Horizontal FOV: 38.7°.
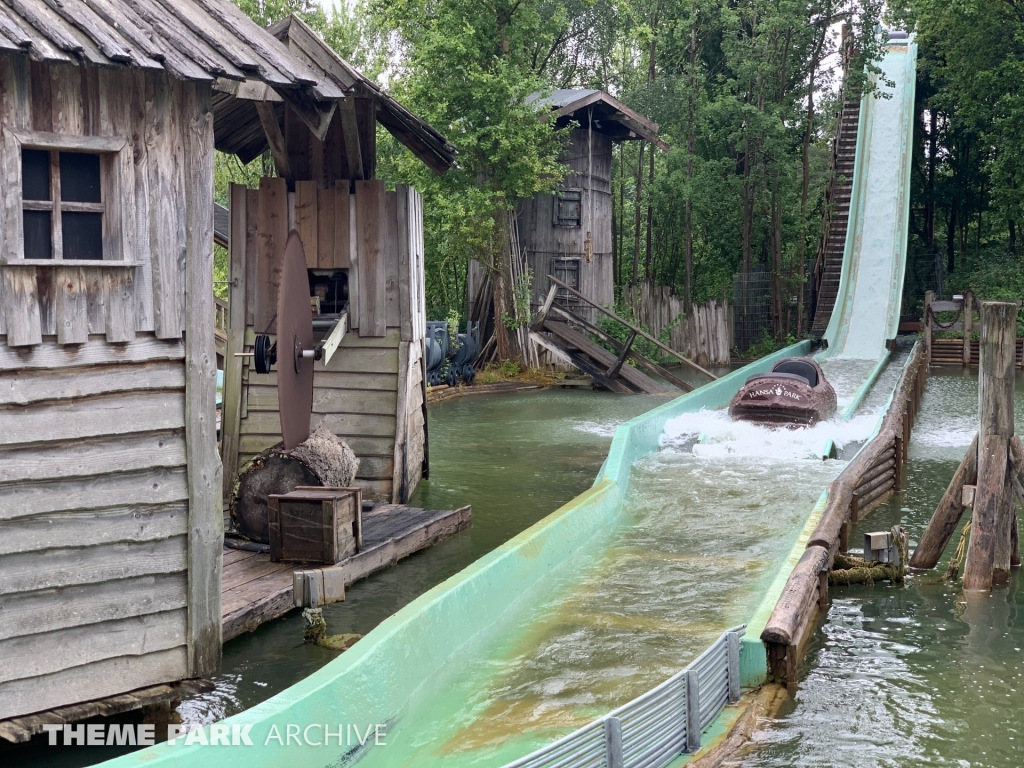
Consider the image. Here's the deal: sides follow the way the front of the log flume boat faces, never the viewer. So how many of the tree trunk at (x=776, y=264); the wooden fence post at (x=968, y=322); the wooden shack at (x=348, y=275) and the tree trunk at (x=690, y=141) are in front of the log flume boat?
1

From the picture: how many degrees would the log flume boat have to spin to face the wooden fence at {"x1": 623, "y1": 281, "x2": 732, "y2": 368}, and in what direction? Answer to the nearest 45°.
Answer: approximately 135° to its right

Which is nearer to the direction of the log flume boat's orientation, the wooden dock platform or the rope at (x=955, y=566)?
the wooden dock platform

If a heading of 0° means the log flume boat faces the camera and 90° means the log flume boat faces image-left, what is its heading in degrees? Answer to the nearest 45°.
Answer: approximately 45°

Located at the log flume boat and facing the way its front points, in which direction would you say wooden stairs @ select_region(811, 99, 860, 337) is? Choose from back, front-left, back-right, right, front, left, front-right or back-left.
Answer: back-right

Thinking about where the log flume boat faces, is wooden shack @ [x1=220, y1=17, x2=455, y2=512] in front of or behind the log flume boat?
in front

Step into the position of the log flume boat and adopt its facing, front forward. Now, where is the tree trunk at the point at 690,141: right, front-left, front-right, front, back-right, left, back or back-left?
back-right

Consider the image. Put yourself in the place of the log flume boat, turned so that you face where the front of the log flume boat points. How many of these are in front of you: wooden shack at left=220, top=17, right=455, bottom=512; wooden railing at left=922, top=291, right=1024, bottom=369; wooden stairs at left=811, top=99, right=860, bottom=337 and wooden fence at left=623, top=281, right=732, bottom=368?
1

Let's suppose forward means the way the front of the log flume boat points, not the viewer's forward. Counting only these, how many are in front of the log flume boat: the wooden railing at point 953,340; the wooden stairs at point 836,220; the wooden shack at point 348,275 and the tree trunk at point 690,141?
1
